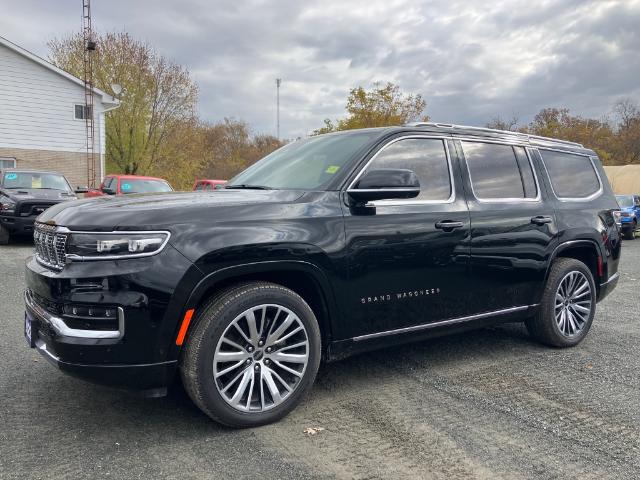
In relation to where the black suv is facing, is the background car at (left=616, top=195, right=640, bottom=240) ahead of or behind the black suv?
behind

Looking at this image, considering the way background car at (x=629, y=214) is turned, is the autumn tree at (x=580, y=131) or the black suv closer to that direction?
the black suv

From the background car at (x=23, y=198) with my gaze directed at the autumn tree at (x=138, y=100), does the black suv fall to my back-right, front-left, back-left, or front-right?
back-right

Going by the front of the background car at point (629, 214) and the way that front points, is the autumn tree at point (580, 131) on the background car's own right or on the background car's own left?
on the background car's own right

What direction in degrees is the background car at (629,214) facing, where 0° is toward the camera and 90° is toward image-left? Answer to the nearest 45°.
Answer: approximately 45°

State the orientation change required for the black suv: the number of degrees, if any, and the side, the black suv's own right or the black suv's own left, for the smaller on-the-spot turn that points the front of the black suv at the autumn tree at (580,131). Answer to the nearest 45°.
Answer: approximately 180°

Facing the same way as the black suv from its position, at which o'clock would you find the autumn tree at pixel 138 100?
The autumn tree is roughly at 4 o'clock from the black suv.

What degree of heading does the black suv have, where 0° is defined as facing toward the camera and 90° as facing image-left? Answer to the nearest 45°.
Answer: approximately 45°

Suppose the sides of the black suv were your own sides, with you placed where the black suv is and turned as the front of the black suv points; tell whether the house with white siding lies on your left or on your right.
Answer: on your right
